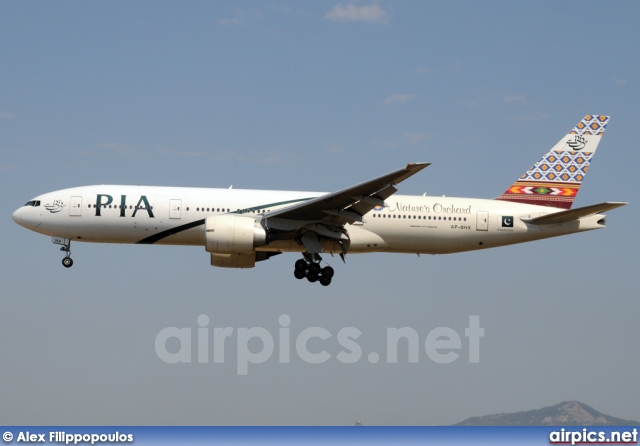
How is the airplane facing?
to the viewer's left
